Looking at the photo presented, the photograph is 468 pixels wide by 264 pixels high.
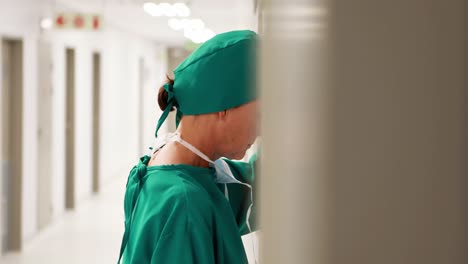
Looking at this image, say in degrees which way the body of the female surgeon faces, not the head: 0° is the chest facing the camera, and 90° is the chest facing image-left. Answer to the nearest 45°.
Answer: approximately 270°

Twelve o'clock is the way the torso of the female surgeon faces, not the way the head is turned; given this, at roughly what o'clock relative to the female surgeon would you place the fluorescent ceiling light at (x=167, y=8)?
The fluorescent ceiling light is roughly at 9 o'clock from the female surgeon.

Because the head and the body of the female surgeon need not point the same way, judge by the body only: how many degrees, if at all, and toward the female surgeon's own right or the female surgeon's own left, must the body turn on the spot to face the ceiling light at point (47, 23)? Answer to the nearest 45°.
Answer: approximately 90° to the female surgeon's own left
